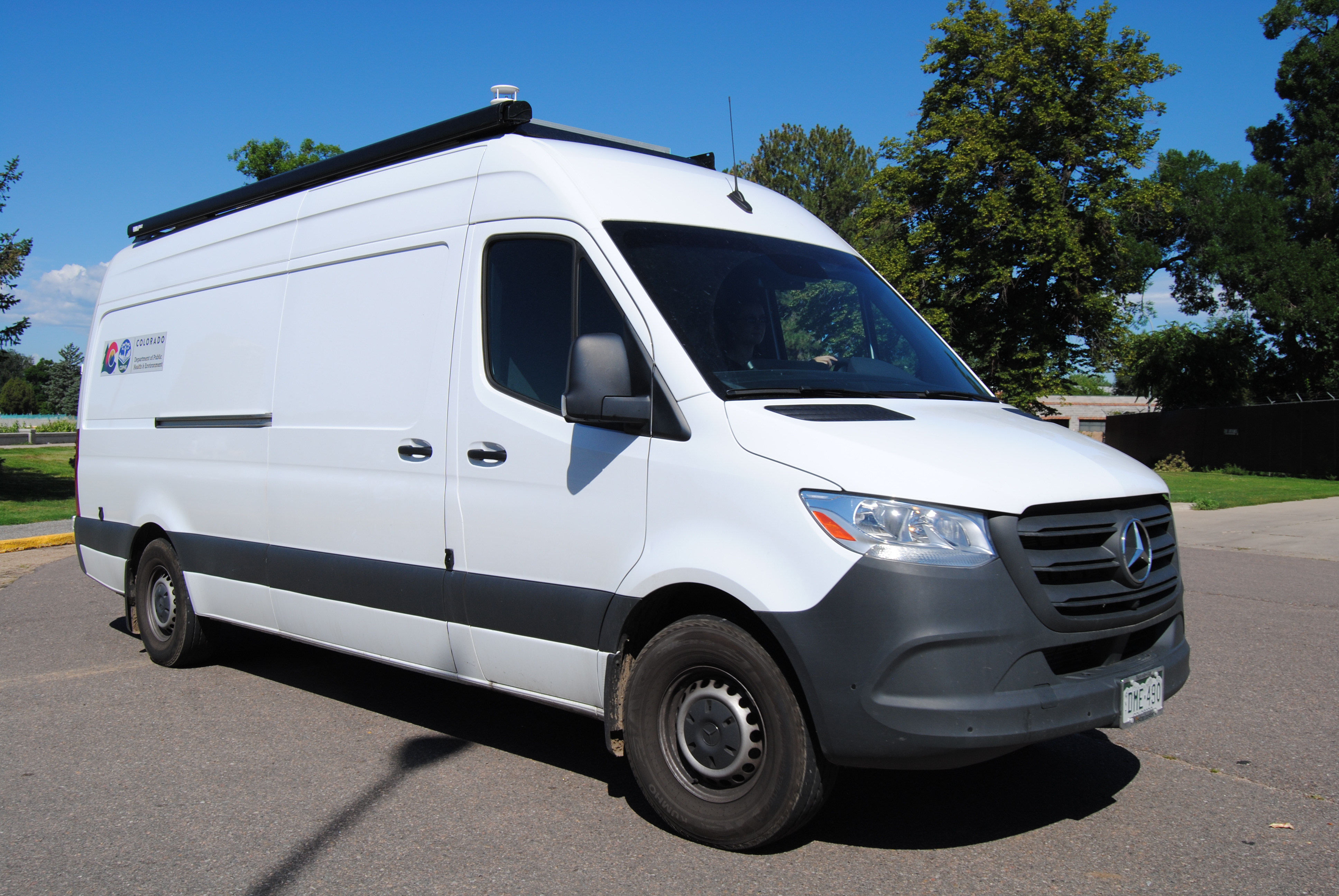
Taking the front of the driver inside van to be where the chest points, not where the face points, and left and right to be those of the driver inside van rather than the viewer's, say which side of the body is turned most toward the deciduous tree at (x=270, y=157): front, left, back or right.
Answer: back

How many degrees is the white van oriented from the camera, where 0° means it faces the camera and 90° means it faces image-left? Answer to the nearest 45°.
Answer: approximately 315°

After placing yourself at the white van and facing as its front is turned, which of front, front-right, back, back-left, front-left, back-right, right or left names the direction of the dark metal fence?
left

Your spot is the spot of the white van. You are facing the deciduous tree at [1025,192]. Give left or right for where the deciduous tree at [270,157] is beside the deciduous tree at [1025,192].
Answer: left

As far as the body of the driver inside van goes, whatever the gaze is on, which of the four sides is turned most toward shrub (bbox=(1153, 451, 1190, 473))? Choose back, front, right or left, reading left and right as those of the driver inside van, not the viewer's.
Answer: left

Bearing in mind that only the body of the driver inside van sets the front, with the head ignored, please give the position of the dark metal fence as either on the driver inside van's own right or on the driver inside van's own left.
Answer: on the driver inside van's own left

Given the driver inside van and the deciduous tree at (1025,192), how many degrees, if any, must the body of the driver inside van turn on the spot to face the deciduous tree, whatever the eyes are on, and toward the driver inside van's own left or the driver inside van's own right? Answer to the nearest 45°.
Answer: approximately 135° to the driver inside van's own left
